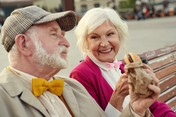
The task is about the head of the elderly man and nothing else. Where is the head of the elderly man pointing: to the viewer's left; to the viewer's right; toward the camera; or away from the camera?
to the viewer's right

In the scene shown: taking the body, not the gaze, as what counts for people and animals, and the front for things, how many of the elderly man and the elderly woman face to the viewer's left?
0

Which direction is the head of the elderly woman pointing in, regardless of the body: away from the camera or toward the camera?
toward the camera

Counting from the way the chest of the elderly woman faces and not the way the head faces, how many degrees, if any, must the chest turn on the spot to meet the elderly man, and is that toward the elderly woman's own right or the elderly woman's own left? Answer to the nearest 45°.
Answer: approximately 90° to the elderly woman's own right

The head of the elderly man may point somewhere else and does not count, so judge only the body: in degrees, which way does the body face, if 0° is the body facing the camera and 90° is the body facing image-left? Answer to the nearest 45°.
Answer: approximately 315°
